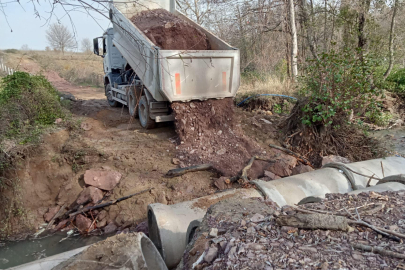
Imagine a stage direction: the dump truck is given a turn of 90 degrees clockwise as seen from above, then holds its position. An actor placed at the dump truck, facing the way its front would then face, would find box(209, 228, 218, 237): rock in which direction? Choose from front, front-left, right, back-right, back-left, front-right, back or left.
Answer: back-right

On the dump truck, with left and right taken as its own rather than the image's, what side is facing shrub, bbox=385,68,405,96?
right

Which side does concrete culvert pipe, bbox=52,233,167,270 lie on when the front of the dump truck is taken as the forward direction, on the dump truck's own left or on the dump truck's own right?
on the dump truck's own left

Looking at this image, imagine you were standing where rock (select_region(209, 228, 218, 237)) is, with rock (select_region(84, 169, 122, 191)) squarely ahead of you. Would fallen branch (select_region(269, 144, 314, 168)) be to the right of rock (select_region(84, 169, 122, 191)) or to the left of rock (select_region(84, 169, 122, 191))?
right

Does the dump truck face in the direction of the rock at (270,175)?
no

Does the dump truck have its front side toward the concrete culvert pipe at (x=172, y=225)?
no

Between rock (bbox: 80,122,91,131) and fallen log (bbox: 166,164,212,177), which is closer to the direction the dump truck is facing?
the rock

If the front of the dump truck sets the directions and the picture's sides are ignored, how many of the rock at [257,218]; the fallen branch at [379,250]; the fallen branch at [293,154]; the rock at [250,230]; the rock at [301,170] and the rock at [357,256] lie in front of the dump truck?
0

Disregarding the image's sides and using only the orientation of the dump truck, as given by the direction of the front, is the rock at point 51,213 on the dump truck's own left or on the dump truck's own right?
on the dump truck's own left

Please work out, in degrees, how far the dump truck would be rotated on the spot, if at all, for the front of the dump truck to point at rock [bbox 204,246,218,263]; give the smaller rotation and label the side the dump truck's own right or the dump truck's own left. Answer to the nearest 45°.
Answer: approximately 135° to the dump truck's own left

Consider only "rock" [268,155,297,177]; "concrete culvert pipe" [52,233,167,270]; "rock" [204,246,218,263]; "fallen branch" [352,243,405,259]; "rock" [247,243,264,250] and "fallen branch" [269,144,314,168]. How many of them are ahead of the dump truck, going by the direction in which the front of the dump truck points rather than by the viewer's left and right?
0

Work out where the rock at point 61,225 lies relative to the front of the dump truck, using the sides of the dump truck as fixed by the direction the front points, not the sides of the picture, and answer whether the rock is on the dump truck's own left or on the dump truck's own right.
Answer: on the dump truck's own left

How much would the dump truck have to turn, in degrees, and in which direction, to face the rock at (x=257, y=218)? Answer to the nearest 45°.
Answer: approximately 135° to its left

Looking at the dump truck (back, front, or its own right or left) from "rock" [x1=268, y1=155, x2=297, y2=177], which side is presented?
back

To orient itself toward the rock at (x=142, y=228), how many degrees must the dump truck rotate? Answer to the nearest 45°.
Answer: approximately 135° to its left

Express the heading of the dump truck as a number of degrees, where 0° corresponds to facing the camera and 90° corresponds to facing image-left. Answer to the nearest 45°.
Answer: approximately 135°

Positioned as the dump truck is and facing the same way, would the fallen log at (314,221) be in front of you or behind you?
behind
